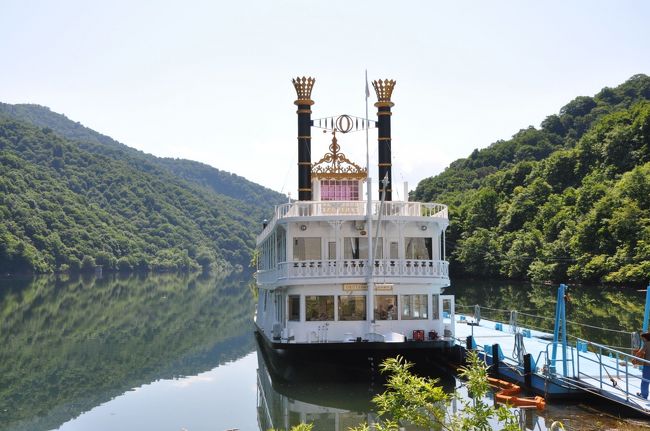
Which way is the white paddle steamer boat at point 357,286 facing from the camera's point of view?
toward the camera

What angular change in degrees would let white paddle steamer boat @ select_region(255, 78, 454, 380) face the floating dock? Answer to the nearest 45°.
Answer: approximately 45° to its left
